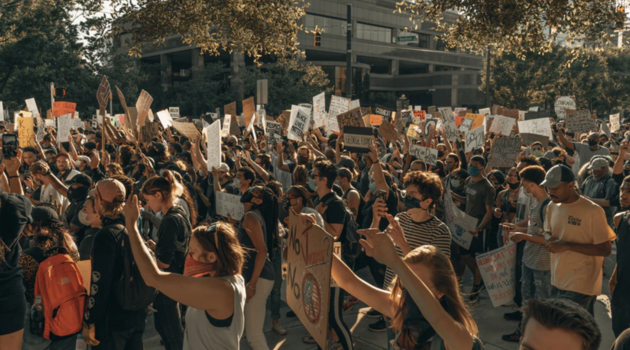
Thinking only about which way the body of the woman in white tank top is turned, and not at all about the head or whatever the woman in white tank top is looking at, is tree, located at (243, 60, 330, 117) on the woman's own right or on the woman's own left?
on the woman's own right

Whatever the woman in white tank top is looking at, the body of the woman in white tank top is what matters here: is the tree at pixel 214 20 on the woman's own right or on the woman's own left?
on the woman's own right

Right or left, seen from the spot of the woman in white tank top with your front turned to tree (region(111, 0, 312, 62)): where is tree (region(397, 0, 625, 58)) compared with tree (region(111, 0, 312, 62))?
right
